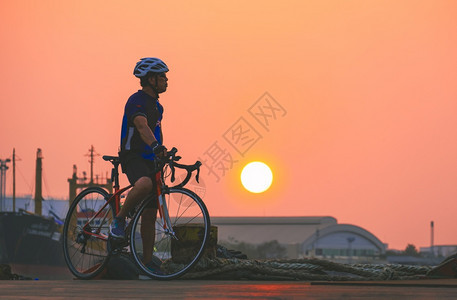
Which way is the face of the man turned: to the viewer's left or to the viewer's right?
to the viewer's right

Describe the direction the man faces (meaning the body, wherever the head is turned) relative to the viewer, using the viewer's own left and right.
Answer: facing to the right of the viewer

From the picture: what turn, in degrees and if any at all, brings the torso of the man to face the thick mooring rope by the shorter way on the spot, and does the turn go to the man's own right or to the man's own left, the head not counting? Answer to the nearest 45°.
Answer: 0° — they already face it
